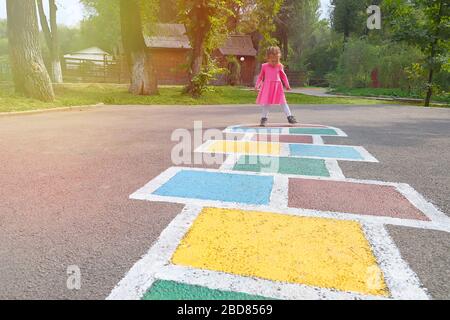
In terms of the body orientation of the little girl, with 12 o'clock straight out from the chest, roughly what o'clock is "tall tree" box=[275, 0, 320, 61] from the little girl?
The tall tree is roughly at 6 o'clock from the little girl.

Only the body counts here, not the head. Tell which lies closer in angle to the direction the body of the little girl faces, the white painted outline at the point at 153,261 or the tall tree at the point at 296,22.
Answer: the white painted outline

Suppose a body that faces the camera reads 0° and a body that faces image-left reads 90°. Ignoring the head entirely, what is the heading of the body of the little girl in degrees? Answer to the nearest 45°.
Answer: approximately 0°

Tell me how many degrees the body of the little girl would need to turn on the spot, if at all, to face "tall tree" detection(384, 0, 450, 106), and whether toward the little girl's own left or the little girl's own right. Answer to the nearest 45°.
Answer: approximately 135° to the little girl's own left

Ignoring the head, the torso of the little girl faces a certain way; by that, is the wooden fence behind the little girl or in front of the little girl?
behind

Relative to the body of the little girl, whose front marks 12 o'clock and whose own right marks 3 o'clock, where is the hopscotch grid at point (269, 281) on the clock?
The hopscotch grid is roughly at 12 o'clock from the little girl.
